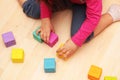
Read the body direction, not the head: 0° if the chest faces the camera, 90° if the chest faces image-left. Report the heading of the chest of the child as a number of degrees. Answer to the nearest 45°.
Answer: approximately 45°
